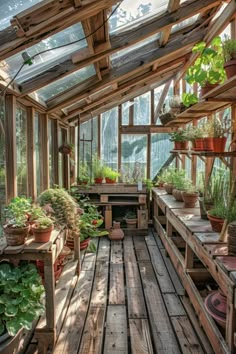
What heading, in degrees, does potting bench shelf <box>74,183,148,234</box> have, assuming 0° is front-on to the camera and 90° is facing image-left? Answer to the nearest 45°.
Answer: approximately 0°

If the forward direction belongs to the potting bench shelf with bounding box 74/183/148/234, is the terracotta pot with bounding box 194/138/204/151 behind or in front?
in front

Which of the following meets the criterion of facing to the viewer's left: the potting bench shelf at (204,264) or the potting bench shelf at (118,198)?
the potting bench shelf at (204,264)

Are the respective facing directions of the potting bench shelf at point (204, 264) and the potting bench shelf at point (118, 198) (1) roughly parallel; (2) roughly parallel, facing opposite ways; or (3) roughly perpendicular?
roughly perpendicular

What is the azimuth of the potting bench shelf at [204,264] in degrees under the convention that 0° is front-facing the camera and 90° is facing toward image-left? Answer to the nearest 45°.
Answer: approximately 90°

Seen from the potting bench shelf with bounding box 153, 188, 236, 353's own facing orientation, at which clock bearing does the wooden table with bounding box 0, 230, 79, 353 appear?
The wooden table is roughly at 11 o'clock from the potting bench shelf.

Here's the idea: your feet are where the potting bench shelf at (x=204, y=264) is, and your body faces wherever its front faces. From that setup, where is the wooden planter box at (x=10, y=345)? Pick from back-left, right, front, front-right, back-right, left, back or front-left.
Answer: front-left

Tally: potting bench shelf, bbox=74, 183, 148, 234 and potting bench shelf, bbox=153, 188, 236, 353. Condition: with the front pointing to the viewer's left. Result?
1

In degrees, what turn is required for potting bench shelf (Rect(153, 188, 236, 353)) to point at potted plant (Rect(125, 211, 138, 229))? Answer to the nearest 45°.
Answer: approximately 45° to its right

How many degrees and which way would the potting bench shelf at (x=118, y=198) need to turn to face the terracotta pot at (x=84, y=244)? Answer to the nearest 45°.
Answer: approximately 45° to its right
